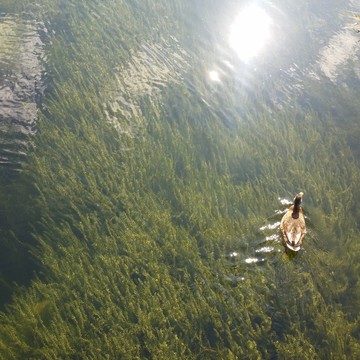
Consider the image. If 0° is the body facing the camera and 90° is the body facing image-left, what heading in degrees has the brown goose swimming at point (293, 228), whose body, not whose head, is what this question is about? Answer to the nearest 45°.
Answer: approximately 180°
